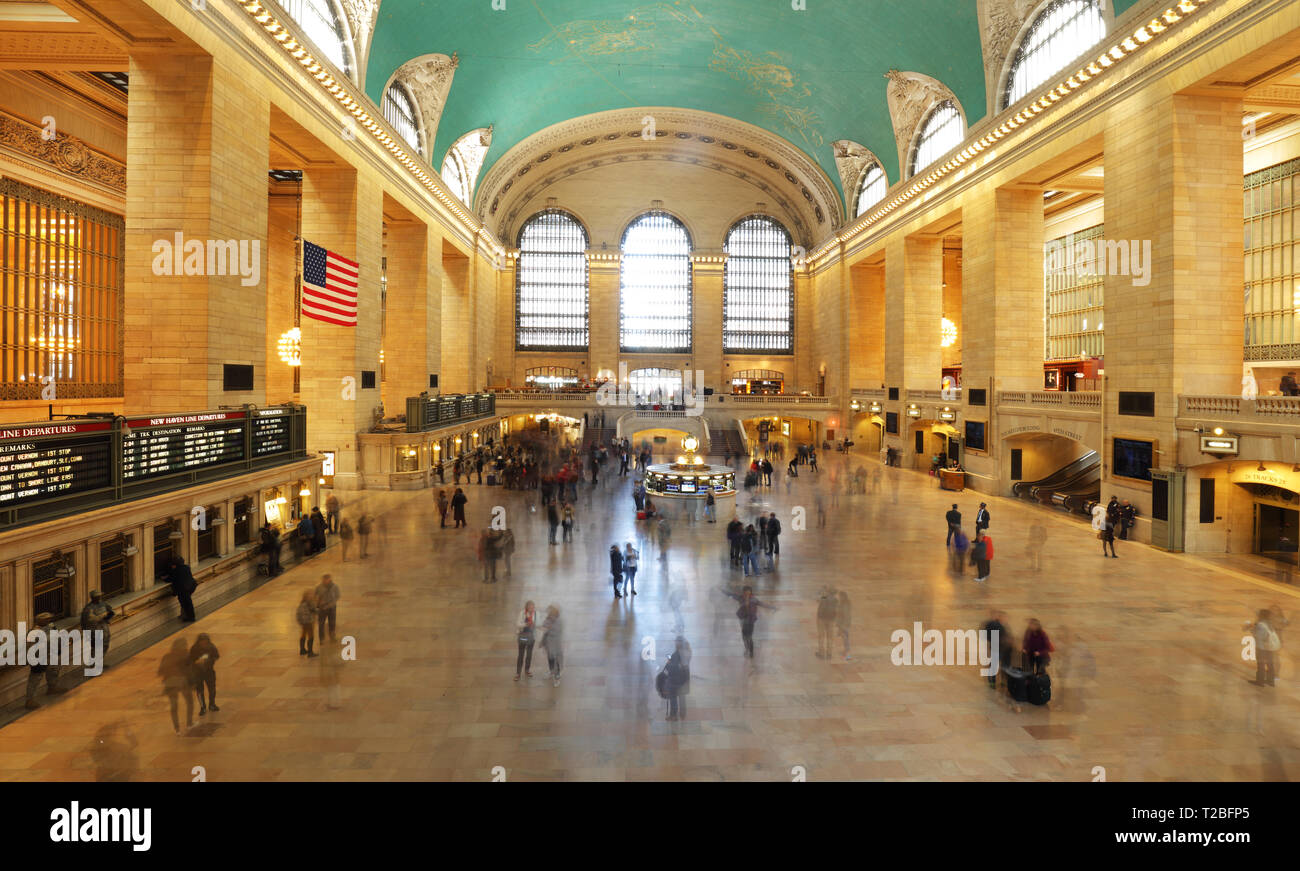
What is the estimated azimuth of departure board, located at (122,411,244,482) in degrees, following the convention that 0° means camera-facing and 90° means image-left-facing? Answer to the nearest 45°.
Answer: approximately 315°

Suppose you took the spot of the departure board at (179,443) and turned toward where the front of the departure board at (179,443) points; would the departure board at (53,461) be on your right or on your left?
on your right

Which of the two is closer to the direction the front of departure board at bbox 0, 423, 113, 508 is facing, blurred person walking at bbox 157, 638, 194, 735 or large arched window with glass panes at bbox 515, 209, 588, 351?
the blurred person walking

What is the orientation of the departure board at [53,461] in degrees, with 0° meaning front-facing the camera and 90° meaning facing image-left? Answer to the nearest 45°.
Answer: approximately 315°

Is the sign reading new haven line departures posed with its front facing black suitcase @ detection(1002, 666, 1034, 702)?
yes

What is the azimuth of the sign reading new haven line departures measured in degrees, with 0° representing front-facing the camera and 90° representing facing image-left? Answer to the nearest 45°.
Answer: approximately 315°

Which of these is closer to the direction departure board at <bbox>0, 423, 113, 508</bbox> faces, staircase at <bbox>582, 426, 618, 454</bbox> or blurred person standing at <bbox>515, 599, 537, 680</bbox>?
the blurred person standing

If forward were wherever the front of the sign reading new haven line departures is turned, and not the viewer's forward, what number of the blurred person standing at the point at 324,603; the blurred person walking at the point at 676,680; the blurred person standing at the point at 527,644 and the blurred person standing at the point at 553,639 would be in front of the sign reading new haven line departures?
4

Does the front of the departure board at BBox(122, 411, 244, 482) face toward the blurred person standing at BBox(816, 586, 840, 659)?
yes
